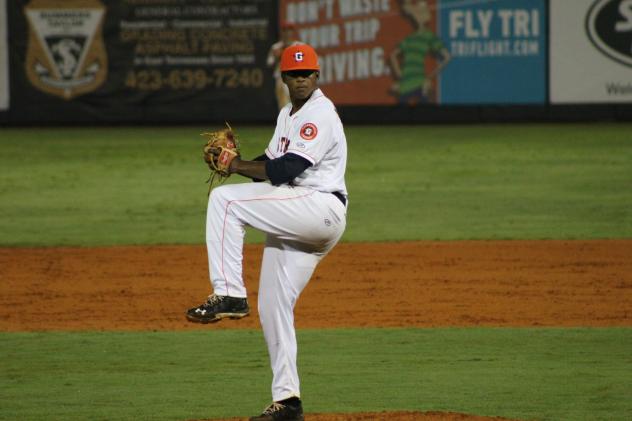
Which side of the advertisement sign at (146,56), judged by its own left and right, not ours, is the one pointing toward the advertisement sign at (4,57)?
right

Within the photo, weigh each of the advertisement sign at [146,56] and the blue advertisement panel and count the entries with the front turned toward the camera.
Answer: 2

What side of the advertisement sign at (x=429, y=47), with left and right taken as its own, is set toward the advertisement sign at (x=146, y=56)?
right

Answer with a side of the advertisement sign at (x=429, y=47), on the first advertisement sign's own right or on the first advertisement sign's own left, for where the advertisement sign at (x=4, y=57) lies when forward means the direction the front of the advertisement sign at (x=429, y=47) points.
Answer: on the first advertisement sign's own right

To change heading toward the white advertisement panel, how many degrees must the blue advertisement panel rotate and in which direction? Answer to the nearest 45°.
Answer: approximately 90° to its left

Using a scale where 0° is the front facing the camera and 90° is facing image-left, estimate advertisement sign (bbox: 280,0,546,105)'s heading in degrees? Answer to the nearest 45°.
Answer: approximately 0°

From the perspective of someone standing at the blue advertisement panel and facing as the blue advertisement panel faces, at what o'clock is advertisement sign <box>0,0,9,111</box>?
The advertisement sign is roughly at 3 o'clock from the blue advertisement panel.

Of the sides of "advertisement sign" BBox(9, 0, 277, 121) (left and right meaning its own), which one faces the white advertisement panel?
left

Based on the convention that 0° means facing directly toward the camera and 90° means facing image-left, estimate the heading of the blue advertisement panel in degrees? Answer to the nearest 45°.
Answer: approximately 0°

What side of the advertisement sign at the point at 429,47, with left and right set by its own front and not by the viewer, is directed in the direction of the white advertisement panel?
left

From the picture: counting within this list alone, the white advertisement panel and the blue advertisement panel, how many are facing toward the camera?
2
